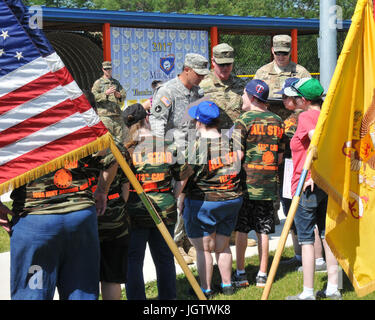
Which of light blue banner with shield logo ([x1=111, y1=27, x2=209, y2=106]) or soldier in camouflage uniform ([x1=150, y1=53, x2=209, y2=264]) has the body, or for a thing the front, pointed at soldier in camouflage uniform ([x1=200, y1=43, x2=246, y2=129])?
the light blue banner with shield logo

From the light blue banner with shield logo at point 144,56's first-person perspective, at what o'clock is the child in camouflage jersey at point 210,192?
The child in camouflage jersey is roughly at 12 o'clock from the light blue banner with shield logo.

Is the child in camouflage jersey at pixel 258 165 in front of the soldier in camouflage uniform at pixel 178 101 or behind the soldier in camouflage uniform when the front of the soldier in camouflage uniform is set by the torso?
in front

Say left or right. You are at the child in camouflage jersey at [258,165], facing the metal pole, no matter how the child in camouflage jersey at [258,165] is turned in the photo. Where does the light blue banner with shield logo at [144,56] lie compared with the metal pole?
left

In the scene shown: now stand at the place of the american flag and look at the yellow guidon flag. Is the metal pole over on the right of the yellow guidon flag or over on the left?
left

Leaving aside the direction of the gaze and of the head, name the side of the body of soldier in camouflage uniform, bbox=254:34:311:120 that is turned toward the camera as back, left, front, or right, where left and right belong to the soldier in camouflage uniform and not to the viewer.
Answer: front

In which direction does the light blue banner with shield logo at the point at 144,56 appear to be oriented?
toward the camera

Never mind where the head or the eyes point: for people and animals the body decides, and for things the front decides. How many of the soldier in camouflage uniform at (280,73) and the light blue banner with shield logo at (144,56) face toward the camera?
2

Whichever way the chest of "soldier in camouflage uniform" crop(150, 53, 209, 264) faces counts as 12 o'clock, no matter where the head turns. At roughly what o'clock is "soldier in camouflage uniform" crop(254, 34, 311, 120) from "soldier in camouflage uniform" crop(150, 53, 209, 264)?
"soldier in camouflage uniform" crop(254, 34, 311, 120) is roughly at 9 o'clock from "soldier in camouflage uniform" crop(150, 53, 209, 264).

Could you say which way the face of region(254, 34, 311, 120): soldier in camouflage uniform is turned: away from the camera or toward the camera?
toward the camera

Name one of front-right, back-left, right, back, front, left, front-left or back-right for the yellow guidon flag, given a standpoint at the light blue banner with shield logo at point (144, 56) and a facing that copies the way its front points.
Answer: front

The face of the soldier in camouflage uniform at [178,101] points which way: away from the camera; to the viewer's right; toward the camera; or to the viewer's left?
to the viewer's right

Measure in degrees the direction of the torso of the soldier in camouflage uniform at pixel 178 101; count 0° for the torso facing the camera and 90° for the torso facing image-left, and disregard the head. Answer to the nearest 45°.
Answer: approximately 315°

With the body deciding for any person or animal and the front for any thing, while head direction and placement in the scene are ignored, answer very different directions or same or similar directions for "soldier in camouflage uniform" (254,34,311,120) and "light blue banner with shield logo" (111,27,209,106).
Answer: same or similar directions

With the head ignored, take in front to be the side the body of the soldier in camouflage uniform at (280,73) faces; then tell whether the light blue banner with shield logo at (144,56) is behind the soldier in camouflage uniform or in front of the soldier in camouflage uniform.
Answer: behind
